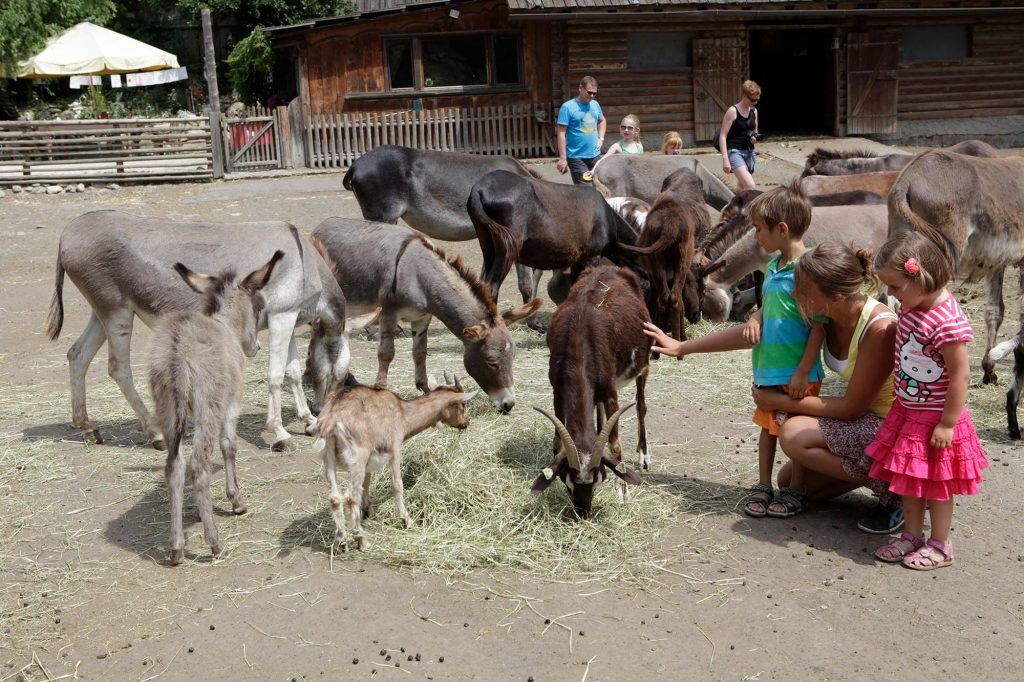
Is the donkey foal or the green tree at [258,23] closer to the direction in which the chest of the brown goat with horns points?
the donkey foal

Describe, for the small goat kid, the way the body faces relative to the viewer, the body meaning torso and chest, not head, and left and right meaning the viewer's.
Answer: facing away from the viewer and to the right of the viewer

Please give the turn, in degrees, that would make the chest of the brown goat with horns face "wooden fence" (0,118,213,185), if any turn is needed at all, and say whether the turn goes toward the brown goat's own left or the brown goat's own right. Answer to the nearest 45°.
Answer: approximately 135° to the brown goat's own right

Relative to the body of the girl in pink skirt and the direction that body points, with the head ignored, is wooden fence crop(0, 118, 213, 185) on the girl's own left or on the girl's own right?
on the girl's own right

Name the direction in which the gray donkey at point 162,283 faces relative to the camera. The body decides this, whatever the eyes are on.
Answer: to the viewer's right

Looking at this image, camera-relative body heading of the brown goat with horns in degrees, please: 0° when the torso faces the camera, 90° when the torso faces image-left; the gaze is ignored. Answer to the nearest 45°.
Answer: approximately 0°

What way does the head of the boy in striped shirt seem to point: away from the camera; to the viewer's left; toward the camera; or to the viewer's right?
to the viewer's left

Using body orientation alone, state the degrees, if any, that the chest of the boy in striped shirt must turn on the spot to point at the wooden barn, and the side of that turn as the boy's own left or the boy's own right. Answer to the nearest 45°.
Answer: approximately 135° to the boy's own right

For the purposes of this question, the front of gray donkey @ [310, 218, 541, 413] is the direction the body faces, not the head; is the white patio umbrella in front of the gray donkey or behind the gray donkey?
behind

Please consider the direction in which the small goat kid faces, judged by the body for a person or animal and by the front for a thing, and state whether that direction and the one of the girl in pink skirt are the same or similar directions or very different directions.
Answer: very different directions
